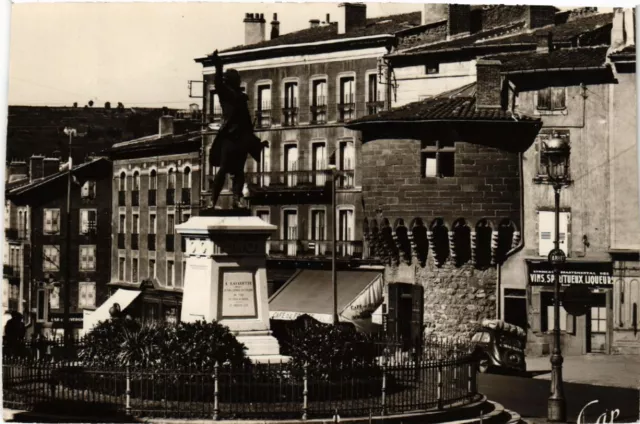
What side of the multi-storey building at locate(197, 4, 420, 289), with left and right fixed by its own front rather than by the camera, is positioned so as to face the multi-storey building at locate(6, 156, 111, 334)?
right

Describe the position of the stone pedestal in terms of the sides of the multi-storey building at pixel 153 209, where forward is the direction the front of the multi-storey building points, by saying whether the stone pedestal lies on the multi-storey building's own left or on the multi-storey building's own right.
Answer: on the multi-storey building's own left

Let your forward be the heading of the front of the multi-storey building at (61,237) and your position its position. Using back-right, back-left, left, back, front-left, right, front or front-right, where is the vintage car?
front-left

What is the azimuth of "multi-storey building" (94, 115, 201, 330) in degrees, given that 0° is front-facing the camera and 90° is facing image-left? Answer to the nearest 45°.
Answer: approximately 45°

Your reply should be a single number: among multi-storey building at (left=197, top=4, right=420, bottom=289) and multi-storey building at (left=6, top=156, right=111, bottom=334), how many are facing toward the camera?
2

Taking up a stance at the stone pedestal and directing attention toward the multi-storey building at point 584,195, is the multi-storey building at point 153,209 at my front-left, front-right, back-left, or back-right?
front-left

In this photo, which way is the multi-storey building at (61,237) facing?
toward the camera

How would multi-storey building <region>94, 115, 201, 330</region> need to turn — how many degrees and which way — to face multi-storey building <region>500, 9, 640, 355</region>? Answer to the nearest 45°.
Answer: approximately 90° to its left

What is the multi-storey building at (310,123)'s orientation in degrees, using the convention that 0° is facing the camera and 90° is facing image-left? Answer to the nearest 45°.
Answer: approximately 0°

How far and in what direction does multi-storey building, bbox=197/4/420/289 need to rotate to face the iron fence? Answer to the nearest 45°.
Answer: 0° — it already faces it

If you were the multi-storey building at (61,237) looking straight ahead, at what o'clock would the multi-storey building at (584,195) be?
the multi-storey building at (584,195) is roughly at 10 o'clock from the multi-storey building at (61,237).

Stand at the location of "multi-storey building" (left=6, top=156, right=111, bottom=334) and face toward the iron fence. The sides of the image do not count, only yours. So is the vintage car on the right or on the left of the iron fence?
left

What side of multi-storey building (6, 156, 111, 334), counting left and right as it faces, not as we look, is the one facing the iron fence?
front

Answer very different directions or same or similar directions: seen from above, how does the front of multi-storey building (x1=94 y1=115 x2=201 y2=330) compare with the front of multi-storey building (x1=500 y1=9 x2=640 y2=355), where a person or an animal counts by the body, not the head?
same or similar directions

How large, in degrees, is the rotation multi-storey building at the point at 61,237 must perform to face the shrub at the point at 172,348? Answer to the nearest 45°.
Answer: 0° — it already faces it

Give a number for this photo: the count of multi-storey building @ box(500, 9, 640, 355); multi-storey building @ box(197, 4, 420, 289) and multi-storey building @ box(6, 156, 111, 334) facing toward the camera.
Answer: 3
